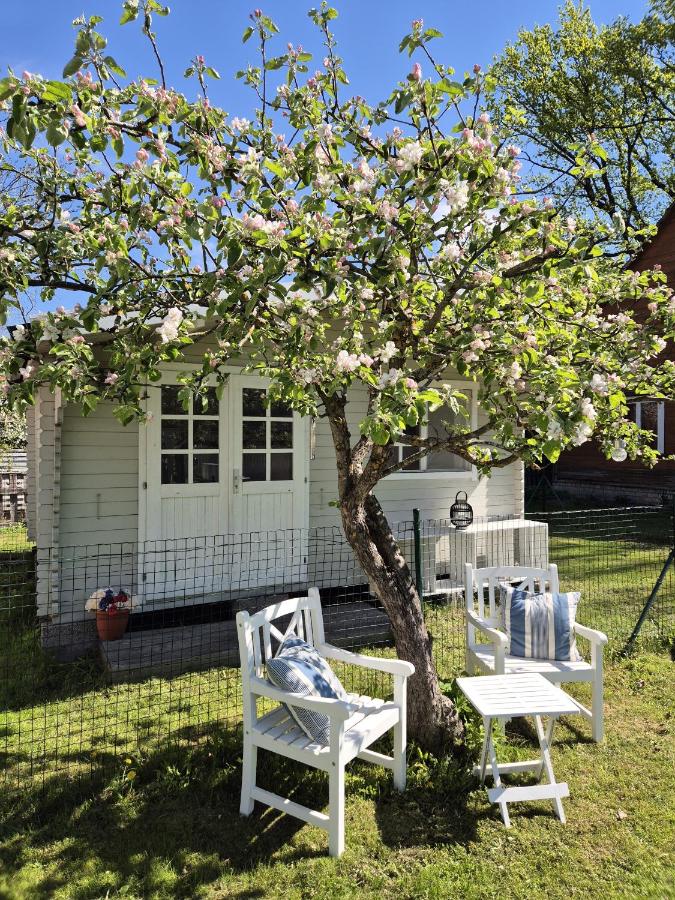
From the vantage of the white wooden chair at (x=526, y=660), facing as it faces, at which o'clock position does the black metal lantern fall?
The black metal lantern is roughly at 7 o'clock from the white wooden chair.

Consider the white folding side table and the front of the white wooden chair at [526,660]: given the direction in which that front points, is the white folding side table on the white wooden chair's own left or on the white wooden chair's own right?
on the white wooden chair's own right

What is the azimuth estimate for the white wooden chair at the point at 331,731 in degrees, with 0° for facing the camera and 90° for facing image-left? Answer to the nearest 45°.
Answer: approximately 315°

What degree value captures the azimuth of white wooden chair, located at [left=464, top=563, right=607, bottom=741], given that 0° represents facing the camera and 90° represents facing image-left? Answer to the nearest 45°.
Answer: approximately 315°

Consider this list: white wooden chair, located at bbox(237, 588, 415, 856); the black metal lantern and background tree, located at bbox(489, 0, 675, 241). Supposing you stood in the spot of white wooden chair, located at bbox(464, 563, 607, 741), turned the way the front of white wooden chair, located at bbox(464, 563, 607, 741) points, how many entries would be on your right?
1

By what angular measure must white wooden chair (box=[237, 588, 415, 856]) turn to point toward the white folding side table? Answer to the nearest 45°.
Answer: approximately 45° to its left

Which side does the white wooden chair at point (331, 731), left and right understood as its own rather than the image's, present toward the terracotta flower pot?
back

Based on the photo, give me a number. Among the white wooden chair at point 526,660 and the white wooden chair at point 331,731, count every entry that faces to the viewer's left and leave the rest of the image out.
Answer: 0

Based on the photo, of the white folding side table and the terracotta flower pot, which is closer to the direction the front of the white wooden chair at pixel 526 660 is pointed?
the white folding side table

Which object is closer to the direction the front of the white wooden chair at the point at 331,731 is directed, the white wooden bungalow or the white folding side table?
the white folding side table

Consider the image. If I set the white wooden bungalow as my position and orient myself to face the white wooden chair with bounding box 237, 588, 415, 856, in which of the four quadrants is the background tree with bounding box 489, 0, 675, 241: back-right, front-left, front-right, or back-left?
back-left

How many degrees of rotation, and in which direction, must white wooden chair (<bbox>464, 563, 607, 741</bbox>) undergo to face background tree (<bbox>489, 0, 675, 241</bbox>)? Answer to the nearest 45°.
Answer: approximately 135° to its left
